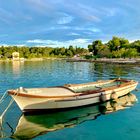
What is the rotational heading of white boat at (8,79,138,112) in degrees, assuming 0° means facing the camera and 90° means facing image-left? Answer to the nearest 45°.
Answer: approximately 45°
